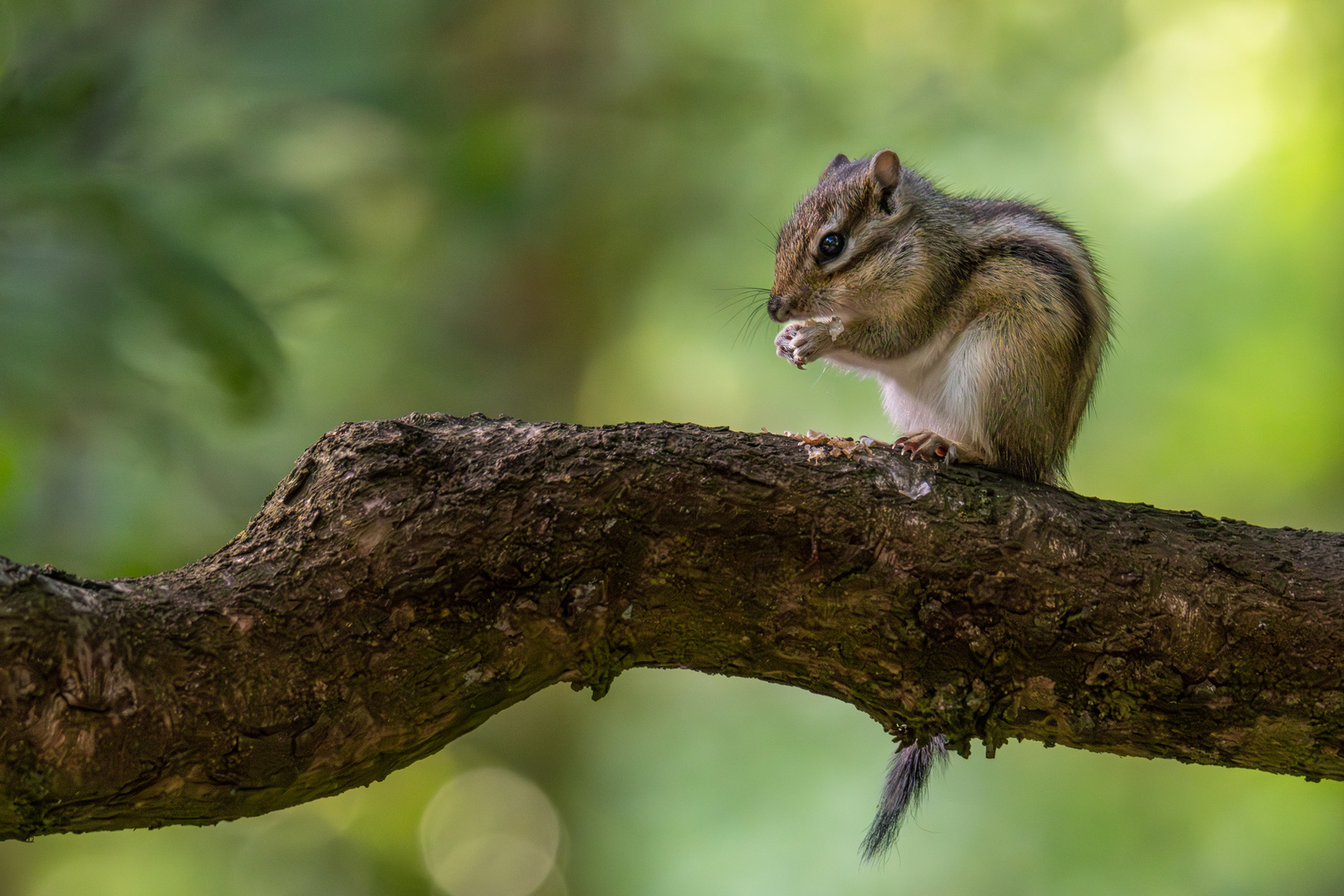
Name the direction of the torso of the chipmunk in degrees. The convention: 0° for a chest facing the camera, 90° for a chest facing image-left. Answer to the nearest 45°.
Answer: approximately 90°
